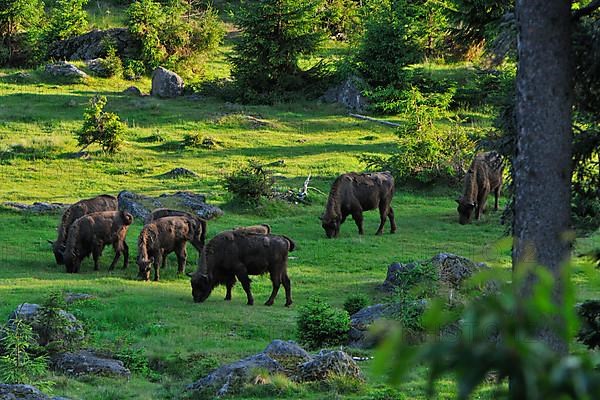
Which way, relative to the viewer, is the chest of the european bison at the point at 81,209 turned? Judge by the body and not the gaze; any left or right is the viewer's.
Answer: facing to the left of the viewer

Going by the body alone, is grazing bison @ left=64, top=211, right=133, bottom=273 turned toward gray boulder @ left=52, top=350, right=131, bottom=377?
no

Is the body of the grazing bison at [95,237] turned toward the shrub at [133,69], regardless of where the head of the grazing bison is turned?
no

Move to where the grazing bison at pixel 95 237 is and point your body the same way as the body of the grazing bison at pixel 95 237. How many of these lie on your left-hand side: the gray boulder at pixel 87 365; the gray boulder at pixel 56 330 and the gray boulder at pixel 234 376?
3

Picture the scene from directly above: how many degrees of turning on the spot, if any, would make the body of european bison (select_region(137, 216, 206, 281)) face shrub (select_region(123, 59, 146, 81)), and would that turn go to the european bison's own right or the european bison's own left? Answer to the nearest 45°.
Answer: approximately 135° to the european bison's own right

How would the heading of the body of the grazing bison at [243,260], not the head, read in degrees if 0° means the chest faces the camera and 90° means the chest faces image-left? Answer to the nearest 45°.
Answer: approximately 90°

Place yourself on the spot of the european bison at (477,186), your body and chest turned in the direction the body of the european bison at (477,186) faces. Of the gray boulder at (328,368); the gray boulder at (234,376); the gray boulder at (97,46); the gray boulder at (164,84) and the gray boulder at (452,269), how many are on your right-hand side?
2

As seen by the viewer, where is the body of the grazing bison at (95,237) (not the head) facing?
to the viewer's left

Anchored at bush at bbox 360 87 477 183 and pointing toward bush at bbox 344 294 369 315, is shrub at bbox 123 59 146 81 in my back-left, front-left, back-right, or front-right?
back-right

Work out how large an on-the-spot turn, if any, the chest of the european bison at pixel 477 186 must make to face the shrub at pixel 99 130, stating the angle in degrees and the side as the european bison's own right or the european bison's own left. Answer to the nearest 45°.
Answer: approximately 45° to the european bison's own right

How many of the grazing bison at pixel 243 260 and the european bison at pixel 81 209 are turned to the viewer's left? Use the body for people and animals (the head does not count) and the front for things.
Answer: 2

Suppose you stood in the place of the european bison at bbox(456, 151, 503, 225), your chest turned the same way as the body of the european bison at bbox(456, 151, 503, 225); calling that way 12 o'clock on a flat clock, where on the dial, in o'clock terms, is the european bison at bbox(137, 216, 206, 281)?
the european bison at bbox(137, 216, 206, 281) is roughly at 12 o'clock from the european bison at bbox(456, 151, 503, 225).

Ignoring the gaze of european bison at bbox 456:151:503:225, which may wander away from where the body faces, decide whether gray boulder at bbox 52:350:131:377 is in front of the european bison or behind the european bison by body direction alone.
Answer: in front

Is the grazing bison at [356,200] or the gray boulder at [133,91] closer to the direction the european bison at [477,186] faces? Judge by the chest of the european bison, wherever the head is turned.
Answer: the grazing bison

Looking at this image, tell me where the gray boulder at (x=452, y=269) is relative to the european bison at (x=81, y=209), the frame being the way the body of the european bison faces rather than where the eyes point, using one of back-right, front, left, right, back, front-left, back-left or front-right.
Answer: back-left

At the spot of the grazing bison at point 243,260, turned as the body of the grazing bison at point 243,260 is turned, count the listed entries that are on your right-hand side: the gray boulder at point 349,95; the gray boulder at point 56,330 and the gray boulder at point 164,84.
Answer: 2

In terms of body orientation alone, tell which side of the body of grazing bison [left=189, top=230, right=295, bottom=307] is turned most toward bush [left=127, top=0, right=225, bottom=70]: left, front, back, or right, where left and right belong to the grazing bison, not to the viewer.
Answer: right

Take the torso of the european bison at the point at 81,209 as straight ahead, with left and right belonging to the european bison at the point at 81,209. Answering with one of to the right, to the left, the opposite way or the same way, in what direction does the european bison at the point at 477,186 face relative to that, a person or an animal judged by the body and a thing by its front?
the same way

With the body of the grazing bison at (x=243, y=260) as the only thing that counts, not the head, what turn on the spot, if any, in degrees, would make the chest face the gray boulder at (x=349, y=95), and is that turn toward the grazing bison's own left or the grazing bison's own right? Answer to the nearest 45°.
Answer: approximately 90° to the grazing bison's own right

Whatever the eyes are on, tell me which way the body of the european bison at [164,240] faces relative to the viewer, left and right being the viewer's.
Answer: facing the viewer and to the left of the viewer
